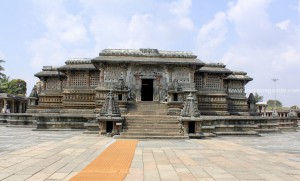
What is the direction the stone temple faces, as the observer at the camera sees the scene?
facing the viewer
